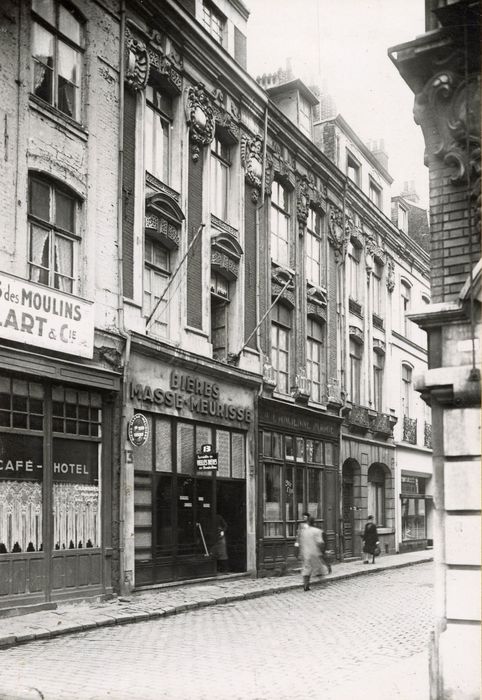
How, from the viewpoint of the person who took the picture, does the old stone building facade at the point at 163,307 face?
facing the viewer and to the right of the viewer

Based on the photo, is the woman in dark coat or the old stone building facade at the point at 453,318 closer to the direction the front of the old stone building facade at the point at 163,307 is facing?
the old stone building facade

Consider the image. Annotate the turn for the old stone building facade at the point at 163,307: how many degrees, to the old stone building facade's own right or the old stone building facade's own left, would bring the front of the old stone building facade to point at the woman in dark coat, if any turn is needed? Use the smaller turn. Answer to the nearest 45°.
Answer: approximately 90° to the old stone building facade's own left

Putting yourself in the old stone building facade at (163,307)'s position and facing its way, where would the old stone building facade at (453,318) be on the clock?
the old stone building facade at (453,318) is roughly at 1 o'clock from the old stone building facade at (163,307).

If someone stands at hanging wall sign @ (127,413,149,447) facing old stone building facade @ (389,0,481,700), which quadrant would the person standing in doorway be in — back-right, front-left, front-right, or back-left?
back-left

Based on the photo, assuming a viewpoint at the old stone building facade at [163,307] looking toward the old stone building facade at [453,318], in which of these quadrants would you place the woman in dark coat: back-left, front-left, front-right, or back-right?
back-left
